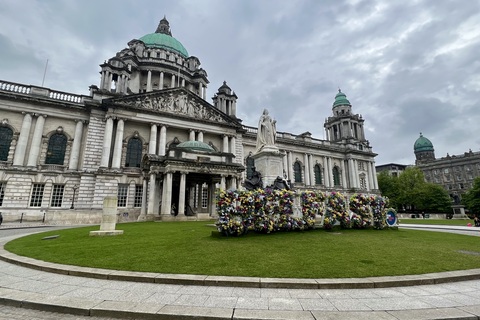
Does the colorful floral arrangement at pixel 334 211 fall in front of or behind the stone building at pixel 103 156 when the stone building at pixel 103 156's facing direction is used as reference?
in front

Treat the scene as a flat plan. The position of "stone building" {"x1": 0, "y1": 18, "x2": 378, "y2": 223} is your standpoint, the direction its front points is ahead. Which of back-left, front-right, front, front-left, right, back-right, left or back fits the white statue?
front

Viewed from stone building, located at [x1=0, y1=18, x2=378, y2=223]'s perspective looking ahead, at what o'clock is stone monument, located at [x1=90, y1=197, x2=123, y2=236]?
The stone monument is roughly at 1 o'clock from the stone building.

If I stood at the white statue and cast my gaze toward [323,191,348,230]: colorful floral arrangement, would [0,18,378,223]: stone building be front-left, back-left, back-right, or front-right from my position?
back-left

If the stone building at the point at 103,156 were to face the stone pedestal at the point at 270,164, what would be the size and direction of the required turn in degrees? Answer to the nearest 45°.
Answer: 0° — it already faces it

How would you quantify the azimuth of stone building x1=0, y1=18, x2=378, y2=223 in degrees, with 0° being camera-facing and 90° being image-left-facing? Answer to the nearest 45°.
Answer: approximately 315°
